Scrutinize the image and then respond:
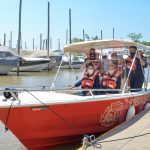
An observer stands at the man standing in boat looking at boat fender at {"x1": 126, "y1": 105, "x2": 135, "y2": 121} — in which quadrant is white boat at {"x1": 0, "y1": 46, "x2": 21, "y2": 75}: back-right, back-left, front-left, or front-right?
back-right

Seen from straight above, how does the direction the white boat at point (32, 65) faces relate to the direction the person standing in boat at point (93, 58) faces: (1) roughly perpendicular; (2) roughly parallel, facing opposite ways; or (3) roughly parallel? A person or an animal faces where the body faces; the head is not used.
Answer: roughly perpendicular

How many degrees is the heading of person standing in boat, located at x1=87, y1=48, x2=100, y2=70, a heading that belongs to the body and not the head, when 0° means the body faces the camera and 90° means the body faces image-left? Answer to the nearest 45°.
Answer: approximately 0°

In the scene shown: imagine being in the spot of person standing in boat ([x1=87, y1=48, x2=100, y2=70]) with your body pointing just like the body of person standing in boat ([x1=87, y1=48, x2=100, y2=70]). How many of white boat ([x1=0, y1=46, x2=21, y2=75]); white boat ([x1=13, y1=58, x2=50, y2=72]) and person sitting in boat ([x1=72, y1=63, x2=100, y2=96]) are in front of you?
1

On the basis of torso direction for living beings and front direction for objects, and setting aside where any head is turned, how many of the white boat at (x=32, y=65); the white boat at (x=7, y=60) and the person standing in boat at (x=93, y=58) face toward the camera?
1
